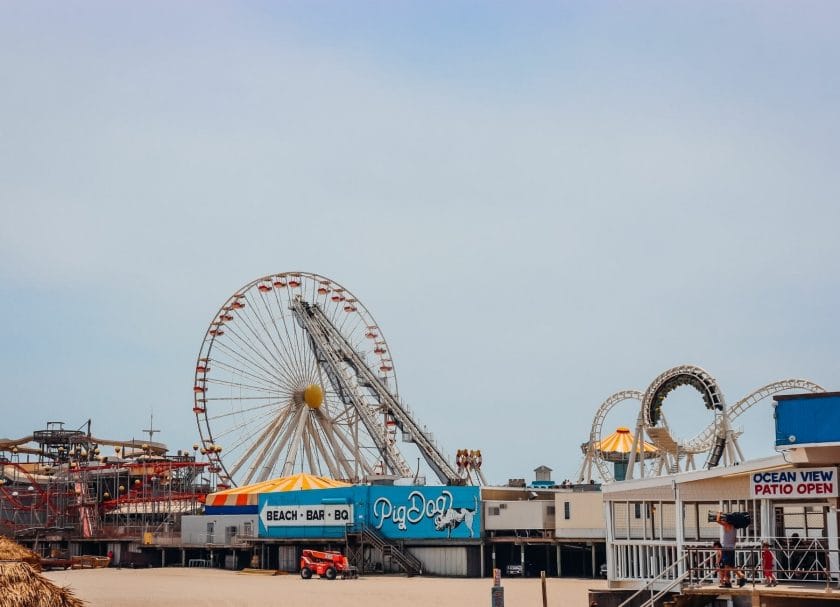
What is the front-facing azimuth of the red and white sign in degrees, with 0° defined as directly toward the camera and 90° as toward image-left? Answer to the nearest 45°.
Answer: approximately 0°
